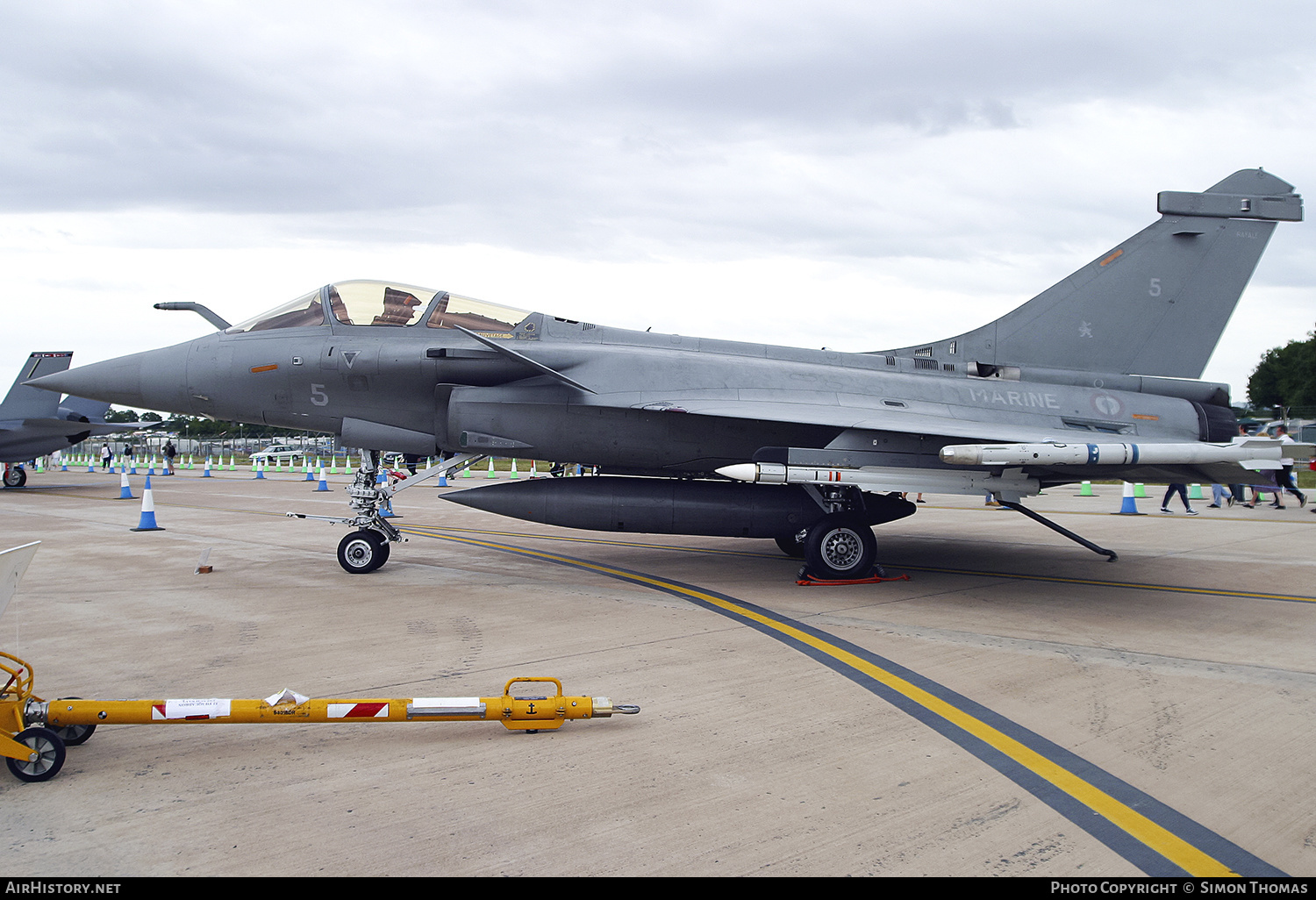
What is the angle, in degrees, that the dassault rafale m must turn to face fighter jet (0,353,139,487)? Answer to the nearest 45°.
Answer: approximately 45° to its right

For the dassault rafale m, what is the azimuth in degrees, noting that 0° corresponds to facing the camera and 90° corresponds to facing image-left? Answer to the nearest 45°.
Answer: approximately 90°

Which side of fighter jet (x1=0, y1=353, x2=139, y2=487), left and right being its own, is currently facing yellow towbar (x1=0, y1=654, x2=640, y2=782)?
left

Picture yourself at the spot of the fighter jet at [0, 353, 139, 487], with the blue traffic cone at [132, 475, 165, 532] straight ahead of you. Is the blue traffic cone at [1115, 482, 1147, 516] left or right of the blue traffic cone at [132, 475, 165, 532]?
left

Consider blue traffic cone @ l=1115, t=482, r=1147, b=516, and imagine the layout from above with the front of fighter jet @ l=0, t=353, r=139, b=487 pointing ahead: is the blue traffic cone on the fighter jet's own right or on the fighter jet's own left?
on the fighter jet's own left

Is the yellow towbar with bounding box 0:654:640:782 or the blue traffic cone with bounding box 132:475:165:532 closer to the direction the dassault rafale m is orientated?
the blue traffic cone

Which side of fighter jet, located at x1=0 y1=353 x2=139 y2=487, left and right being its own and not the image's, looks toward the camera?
left
